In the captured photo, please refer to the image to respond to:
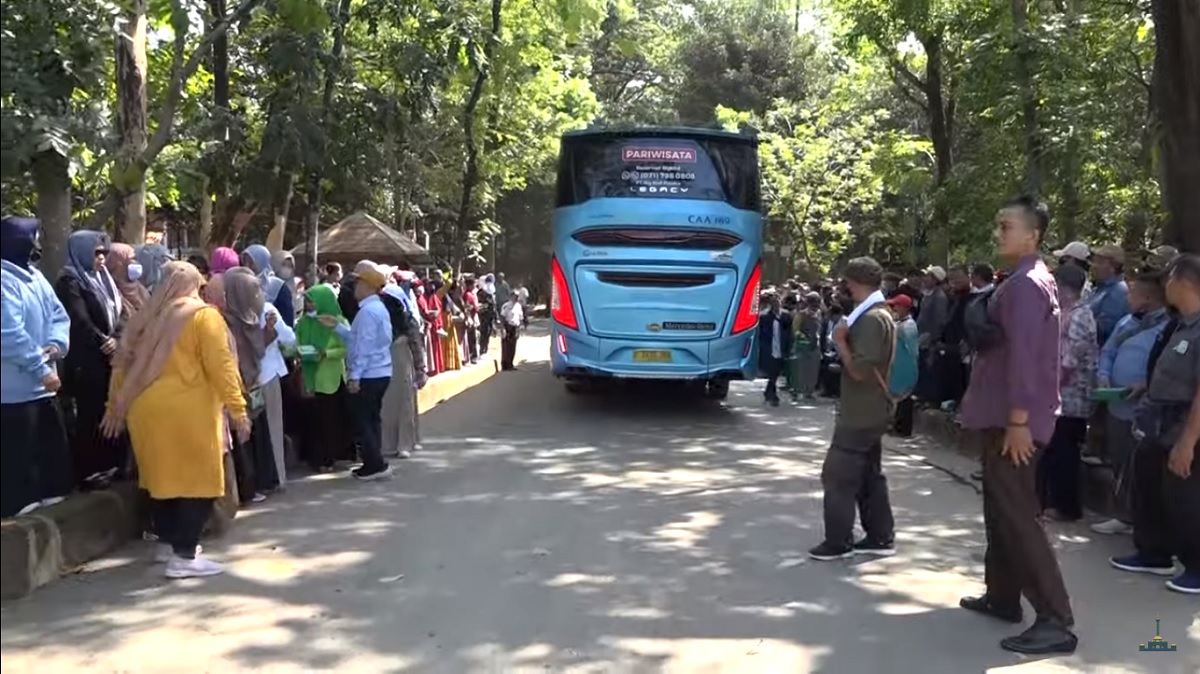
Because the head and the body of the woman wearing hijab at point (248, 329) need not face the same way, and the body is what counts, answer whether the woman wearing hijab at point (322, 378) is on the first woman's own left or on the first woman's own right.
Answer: on the first woman's own left

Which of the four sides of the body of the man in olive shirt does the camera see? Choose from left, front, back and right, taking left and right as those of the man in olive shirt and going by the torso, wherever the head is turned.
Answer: left

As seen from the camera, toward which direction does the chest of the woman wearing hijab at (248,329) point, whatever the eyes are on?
to the viewer's right

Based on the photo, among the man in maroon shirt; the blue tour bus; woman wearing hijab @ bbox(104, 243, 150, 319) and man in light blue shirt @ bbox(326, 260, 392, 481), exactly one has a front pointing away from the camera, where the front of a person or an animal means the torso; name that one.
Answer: the blue tour bus

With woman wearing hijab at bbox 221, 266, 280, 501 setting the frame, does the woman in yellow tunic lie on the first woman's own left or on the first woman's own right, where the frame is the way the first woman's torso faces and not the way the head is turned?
on the first woman's own right

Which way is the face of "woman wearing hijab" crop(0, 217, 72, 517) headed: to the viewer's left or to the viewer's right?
to the viewer's right

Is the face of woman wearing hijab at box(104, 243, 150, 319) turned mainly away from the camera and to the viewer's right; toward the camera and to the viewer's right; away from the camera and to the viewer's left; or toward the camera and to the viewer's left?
toward the camera and to the viewer's right

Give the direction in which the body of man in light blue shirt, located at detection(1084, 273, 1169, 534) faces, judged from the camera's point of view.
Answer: to the viewer's left

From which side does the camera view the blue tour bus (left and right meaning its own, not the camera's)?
back

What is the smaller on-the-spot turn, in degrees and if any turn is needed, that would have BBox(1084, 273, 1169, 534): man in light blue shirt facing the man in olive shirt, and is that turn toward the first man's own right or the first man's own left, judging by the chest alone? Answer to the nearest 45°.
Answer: approximately 45° to the first man's own left

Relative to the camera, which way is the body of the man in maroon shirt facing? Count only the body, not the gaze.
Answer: to the viewer's left

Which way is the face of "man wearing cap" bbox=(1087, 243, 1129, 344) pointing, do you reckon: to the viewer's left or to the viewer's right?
to the viewer's left

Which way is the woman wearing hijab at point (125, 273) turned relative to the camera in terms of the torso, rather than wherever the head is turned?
to the viewer's right
